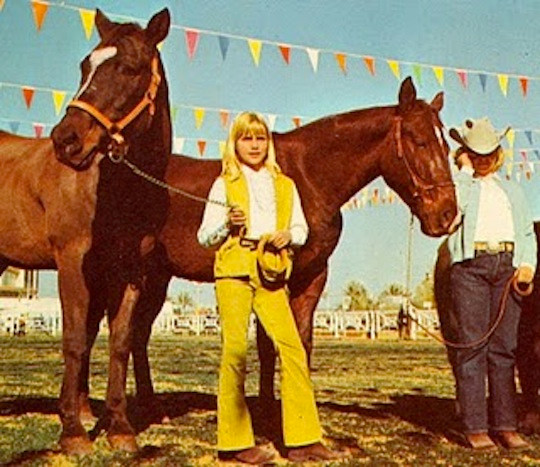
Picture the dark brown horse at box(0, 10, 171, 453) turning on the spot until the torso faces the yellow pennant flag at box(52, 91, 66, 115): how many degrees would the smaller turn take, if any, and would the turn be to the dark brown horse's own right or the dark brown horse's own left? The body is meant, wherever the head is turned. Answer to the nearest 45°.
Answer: approximately 135° to the dark brown horse's own left

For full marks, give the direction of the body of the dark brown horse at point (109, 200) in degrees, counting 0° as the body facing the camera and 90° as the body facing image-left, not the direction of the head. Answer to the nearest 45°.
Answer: approximately 315°

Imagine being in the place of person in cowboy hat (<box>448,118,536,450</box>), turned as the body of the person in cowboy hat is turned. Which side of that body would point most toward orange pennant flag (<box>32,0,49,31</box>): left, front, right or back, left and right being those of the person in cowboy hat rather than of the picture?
right

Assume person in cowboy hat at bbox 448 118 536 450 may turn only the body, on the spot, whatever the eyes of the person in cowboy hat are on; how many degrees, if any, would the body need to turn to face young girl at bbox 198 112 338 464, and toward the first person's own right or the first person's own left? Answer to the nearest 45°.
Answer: approximately 45° to the first person's own right

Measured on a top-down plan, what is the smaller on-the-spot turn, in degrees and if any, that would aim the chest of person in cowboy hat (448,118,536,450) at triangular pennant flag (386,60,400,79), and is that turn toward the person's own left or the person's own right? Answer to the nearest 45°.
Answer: approximately 180°

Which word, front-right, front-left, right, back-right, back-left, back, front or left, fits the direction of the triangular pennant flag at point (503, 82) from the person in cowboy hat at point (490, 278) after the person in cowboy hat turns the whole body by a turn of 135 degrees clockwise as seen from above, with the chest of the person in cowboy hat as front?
front-right

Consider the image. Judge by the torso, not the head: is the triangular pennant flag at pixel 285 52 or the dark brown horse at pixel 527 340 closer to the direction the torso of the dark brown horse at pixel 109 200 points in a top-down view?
the dark brown horse

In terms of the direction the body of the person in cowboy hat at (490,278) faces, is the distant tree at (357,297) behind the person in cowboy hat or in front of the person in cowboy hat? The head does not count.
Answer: behind

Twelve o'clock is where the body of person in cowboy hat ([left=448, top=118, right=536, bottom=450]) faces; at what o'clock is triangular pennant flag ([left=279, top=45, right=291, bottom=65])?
The triangular pennant flag is roughly at 5 o'clock from the person in cowboy hat.

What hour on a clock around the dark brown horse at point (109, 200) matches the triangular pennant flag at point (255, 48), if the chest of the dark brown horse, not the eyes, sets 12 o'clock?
The triangular pennant flag is roughly at 8 o'clock from the dark brown horse.

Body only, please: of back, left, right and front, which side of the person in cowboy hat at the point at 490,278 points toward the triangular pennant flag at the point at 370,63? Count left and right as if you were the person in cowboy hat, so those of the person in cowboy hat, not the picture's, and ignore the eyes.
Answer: back
